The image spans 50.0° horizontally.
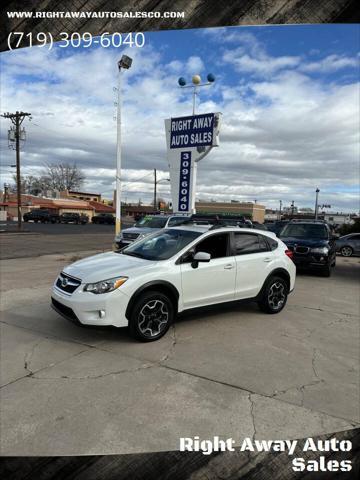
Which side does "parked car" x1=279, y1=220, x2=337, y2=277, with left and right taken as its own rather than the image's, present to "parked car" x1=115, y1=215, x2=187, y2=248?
right

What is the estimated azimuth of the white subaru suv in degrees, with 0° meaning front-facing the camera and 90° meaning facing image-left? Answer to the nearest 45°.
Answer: approximately 45°

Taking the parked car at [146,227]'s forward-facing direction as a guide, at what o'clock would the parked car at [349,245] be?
the parked car at [349,245] is roughly at 7 o'clock from the parked car at [146,227].

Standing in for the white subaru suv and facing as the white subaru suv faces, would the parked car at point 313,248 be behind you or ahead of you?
behind

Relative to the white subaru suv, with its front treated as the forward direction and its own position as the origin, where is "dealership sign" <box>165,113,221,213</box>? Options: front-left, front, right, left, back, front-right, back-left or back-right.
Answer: back-right

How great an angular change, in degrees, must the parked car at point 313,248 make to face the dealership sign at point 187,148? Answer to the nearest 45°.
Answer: approximately 135° to its right

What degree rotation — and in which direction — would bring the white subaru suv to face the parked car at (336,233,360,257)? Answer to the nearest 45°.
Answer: approximately 180°
